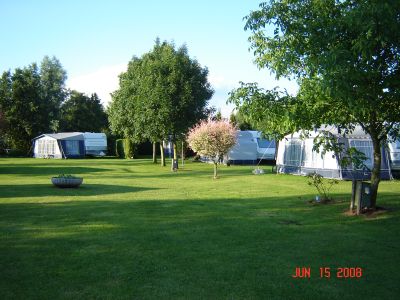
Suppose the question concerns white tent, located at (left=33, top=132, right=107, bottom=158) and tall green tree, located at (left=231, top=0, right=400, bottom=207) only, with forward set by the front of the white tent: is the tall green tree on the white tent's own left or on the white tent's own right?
on the white tent's own left

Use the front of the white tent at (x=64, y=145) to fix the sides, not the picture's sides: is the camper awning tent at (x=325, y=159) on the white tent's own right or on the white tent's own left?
on the white tent's own left

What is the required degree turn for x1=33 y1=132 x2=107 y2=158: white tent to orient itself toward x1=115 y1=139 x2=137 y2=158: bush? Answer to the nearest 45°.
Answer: approximately 135° to its left

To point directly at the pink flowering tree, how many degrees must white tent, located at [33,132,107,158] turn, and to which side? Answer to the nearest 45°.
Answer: approximately 45° to its left

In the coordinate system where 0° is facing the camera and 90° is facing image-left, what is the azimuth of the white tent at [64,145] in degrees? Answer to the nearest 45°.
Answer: approximately 45°

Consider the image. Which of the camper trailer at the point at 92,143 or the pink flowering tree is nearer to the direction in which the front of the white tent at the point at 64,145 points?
the pink flowering tree

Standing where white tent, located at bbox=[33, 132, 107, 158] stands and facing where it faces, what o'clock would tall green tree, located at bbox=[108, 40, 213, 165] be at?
The tall green tree is roughly at 10 o'clock from the white tent.
